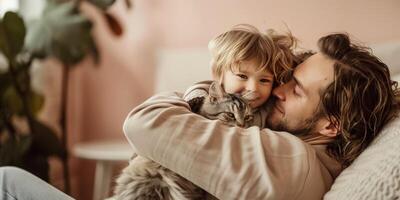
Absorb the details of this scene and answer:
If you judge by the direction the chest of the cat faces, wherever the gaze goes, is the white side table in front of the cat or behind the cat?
behind

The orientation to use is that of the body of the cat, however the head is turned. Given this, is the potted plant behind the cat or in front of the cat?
behind

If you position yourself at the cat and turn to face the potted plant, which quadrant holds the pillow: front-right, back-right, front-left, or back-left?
back-right

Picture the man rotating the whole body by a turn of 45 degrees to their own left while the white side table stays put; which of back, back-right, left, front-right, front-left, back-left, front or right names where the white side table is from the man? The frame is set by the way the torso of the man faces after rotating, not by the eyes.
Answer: right

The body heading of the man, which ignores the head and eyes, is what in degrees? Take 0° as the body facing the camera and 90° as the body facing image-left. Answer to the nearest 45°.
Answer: approximately 90°

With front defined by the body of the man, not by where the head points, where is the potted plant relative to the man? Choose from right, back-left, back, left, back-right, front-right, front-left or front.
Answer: front-right
